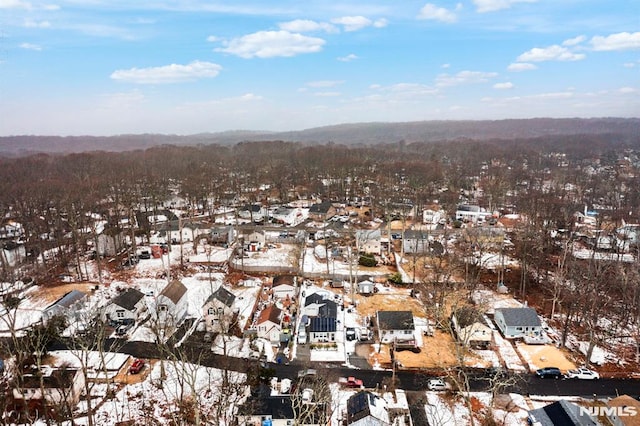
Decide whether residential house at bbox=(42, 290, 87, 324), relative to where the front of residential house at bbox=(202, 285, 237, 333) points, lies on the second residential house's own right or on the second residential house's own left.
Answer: on the second residential house's own right

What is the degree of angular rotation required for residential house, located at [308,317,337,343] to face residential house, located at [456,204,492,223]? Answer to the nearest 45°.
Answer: approximately 135° to its left

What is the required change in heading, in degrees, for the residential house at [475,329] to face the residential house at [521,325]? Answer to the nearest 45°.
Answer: approximately 135° to its left

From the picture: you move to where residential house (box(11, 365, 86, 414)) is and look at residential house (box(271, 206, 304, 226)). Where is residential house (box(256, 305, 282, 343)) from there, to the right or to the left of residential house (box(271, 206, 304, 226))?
right

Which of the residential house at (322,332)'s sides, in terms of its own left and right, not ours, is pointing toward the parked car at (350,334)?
left

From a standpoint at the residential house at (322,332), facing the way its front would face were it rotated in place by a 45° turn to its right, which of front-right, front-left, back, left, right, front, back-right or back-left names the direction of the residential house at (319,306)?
back-right

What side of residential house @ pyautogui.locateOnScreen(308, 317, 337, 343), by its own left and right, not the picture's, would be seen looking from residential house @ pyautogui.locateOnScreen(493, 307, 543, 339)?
left

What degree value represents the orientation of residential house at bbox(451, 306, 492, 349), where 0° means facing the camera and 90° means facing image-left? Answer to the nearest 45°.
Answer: approximately 0°

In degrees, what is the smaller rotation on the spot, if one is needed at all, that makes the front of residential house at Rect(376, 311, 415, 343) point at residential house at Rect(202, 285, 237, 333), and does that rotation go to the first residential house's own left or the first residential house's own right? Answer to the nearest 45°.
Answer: approximately 90° to the first residential house's own right
